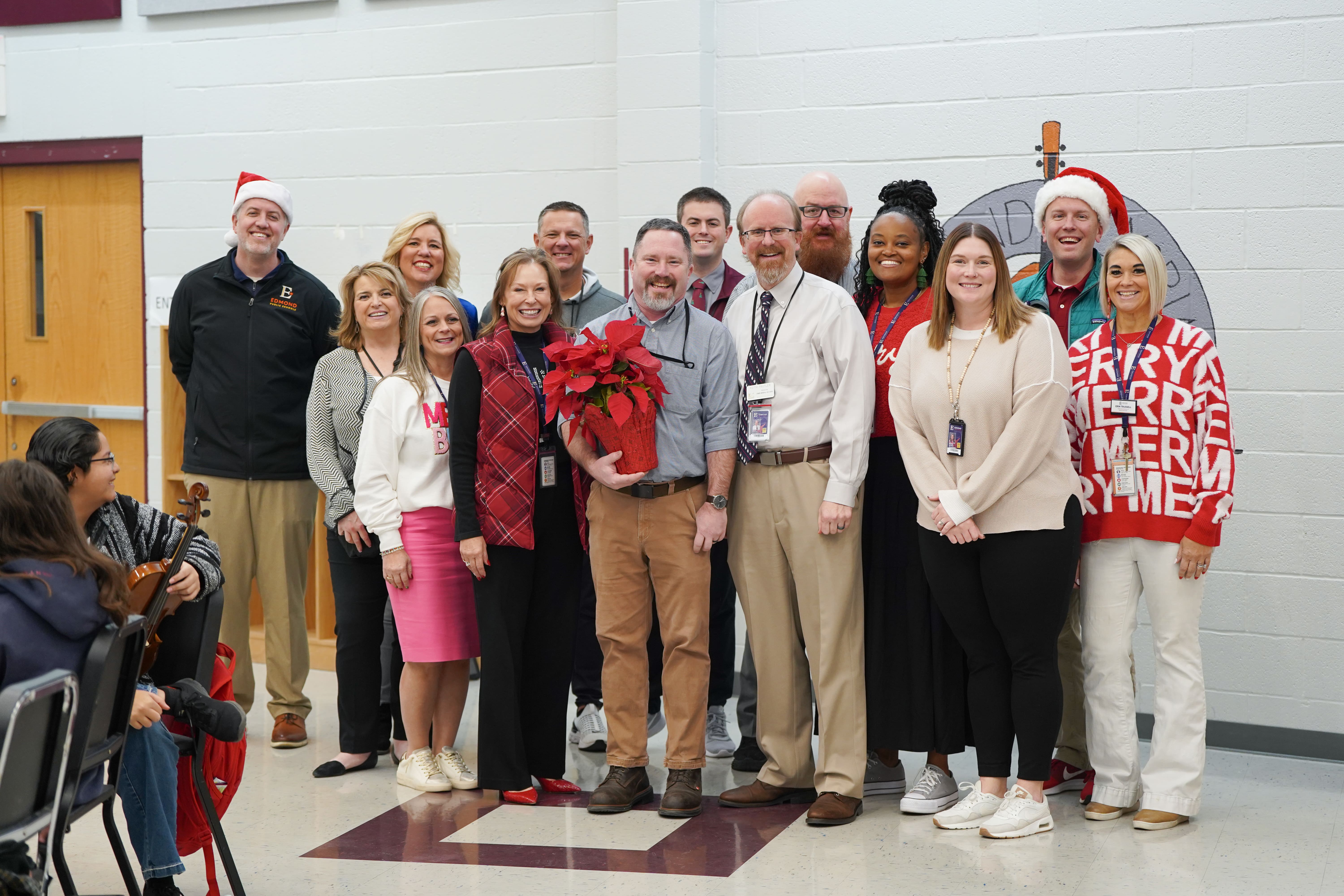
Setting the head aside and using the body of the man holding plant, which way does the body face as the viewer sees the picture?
toward the camera

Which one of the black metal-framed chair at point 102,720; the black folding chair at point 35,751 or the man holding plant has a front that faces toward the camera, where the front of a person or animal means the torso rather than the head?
the man holding plant

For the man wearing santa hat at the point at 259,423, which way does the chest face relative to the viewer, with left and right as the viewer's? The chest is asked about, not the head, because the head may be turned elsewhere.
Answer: facing the viewer

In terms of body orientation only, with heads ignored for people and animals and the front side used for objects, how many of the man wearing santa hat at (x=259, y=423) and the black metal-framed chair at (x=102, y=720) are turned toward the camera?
1

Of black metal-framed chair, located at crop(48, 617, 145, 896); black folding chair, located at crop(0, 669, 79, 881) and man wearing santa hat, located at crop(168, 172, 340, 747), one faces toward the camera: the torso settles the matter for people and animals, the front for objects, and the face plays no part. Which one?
the man wearing santa hat

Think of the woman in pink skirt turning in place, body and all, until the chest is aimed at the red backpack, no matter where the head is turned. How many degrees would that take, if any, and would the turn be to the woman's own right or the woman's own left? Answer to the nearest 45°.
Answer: approximately 90° to the woman's own right

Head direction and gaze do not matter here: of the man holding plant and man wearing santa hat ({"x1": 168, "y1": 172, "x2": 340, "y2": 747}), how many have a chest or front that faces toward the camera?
2

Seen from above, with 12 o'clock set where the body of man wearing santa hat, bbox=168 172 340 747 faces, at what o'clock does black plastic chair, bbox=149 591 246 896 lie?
The black plastic chair is roughly at 12 o'clock from the man wearing santa hat.

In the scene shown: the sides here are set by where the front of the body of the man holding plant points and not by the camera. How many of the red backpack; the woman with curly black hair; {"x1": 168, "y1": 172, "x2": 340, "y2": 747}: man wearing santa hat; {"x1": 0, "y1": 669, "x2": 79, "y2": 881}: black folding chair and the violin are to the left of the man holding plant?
1

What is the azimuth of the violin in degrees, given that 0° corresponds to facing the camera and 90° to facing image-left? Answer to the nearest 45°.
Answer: approximately 315°

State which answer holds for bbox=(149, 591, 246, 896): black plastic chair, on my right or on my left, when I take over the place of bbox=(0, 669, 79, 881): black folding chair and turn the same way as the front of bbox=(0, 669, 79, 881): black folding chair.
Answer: on my right

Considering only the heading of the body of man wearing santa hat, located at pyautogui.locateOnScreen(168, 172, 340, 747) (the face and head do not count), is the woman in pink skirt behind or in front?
in front

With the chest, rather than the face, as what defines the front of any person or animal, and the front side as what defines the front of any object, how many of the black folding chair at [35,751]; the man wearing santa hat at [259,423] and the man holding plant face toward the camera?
2
